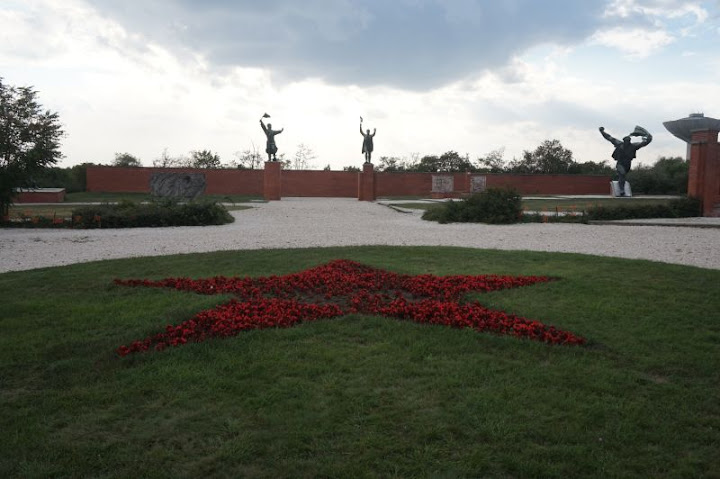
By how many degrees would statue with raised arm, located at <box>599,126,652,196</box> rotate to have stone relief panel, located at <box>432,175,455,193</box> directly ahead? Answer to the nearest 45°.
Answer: approximately 90° to its right

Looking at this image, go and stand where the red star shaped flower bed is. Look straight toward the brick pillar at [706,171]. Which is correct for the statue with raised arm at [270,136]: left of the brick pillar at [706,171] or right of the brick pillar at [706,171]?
left

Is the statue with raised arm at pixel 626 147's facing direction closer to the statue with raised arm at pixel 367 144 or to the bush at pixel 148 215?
the bush

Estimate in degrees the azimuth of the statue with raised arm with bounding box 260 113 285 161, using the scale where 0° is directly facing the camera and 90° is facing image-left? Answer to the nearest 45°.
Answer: approximately 0°

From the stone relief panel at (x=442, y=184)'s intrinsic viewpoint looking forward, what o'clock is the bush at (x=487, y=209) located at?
The bush is roughly at 12 o'clock from the stone relief panel.

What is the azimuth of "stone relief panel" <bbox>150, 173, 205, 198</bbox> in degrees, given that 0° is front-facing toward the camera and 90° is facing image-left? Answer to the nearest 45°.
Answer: approximately 0°

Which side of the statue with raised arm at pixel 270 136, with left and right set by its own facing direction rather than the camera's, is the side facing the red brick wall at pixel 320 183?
back

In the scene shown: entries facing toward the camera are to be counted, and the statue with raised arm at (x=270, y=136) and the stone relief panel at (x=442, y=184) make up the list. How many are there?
2
